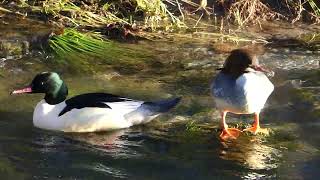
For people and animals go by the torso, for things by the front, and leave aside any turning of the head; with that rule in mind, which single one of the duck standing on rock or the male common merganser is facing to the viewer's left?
the male common merganser

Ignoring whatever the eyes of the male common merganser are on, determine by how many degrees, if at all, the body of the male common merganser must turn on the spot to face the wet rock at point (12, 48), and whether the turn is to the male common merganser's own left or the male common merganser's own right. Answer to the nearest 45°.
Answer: approximately 45° to the male common merganser's own right

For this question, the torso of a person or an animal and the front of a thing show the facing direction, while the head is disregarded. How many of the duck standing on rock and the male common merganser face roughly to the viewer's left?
1

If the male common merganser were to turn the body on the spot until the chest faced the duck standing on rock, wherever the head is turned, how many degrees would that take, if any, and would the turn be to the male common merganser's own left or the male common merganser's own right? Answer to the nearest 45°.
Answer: approximately 180°

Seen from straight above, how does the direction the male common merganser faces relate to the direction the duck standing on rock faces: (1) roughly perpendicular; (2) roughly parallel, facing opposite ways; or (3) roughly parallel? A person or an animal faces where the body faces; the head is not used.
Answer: roughly perpendicular

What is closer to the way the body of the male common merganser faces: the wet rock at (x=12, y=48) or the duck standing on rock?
the wet rock

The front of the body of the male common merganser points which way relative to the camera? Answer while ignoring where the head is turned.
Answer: to the viewer's left
